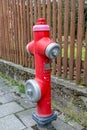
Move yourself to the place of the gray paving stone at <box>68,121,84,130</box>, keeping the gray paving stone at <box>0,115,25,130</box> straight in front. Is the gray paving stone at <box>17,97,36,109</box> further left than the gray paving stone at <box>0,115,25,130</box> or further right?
right

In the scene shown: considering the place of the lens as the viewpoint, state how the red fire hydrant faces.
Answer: facing the viewer and to the left of the viewer

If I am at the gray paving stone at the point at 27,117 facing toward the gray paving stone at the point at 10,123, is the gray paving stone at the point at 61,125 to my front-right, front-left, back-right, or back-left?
back-left

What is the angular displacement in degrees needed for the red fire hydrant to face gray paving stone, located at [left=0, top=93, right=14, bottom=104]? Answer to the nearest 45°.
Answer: approximately 90° to its right

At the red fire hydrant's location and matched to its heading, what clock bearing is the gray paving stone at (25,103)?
The gray paving stone is roughly at 4 o'clock from the red fire hydrant.

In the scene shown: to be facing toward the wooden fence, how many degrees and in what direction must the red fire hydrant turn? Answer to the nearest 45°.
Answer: approximately 135° to its right

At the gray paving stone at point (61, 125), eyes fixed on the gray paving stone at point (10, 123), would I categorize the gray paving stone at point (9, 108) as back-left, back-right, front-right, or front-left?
front-right
